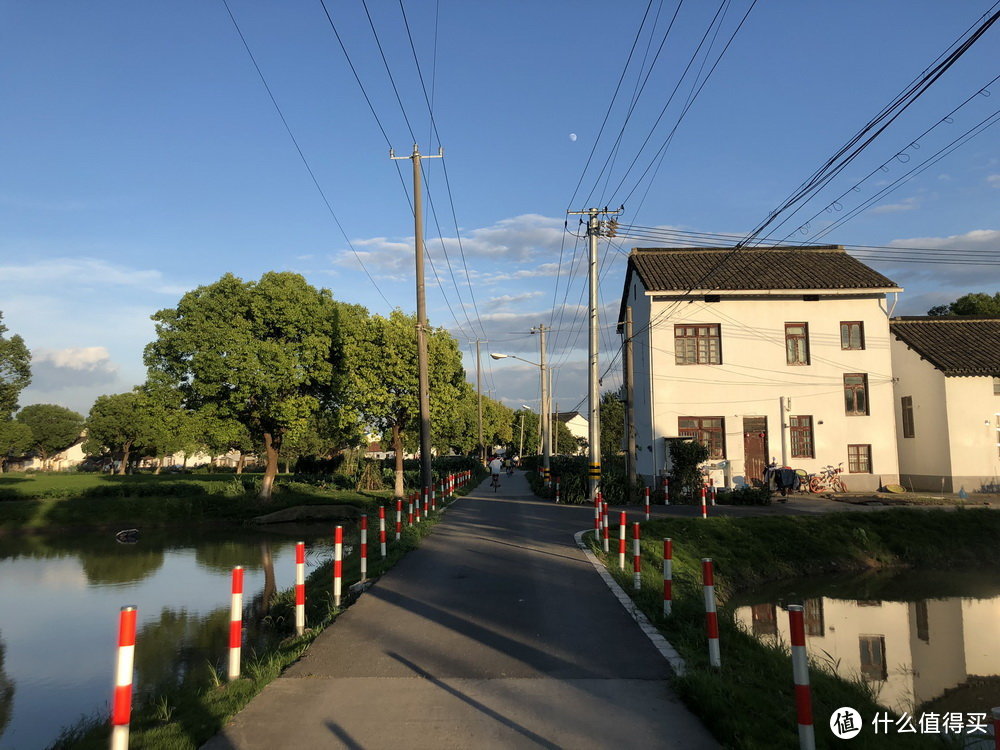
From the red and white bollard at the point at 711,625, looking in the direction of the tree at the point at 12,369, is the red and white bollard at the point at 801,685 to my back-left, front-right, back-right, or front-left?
back-left

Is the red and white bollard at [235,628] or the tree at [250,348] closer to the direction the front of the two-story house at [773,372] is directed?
the red and white bollard

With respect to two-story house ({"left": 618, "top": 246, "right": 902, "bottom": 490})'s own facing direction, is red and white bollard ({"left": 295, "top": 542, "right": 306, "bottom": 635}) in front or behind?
in front

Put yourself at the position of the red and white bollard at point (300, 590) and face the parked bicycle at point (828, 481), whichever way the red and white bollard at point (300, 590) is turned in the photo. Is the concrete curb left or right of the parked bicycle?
right

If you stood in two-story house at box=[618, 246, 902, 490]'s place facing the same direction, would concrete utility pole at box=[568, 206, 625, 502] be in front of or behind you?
in front

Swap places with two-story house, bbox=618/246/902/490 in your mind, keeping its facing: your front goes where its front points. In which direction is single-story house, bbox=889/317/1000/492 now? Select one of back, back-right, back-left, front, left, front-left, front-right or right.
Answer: left

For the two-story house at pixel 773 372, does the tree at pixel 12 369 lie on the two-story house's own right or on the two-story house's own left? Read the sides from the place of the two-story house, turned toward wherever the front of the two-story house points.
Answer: on the two-story house's own right

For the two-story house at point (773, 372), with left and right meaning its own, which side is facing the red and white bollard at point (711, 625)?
front

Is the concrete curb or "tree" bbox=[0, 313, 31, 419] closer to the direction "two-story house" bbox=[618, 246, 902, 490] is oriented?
the concrete curb

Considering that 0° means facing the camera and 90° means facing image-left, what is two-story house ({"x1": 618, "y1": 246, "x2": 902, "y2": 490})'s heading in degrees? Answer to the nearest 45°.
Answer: approximately 0°

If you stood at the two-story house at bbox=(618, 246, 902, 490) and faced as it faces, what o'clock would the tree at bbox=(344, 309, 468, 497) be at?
The tree is roughly at 2 o'clock from the two-story house.

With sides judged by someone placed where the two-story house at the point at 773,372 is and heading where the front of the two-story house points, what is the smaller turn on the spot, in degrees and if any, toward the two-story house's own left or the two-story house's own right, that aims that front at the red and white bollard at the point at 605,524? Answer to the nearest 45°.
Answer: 0° — it already faces it

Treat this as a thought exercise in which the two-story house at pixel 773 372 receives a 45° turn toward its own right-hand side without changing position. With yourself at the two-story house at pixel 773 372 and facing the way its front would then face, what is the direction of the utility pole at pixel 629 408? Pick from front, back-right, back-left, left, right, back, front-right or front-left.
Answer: front
